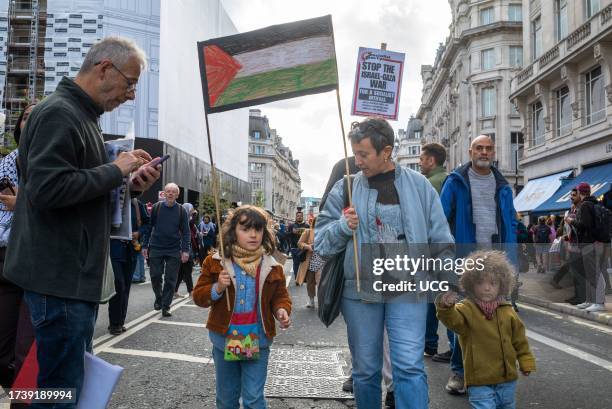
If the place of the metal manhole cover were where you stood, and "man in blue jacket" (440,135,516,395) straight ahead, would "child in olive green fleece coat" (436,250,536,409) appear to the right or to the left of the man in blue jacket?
right

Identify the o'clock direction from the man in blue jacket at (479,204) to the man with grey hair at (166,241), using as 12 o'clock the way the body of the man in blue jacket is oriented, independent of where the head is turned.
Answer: The man with grey hair is roughly at 4 o'clock from the man in blue jacket.

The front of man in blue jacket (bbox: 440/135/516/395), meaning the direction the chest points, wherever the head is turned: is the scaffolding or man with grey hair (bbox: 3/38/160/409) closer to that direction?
the man with grey hair

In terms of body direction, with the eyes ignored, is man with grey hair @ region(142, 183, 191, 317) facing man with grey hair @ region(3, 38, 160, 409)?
yes

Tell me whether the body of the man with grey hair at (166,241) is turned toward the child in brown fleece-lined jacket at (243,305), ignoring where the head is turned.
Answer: yes

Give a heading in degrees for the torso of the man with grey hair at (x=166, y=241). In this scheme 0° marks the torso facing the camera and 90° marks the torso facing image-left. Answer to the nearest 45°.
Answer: approximately 0°

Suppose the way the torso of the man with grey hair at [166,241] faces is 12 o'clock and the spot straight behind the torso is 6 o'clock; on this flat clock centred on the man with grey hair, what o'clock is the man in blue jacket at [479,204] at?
The man in blue jacket is roughly at 11 o'clock from the man with grey hair.

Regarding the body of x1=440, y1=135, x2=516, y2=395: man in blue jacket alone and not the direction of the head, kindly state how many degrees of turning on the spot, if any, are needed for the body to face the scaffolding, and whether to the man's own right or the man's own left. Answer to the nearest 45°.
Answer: approximately 135° to the man's own right

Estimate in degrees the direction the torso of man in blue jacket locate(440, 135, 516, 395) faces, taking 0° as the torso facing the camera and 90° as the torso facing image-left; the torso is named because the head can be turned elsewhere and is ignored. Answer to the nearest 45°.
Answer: approximately 0°

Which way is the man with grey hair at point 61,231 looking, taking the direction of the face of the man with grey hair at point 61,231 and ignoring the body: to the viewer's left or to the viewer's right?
to the viewer's right

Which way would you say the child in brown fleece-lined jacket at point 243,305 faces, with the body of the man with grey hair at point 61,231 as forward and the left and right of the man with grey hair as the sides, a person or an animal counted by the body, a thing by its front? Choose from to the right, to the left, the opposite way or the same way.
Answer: to the right

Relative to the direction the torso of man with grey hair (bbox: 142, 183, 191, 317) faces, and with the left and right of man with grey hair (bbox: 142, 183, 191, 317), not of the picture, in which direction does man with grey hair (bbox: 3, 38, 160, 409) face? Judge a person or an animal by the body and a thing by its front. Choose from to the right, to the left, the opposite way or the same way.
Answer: to the left
